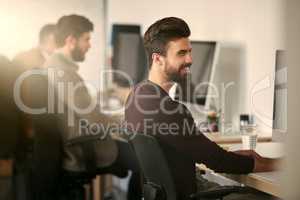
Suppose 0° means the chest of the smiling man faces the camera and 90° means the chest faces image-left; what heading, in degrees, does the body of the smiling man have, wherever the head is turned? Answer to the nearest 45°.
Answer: approximately 270°

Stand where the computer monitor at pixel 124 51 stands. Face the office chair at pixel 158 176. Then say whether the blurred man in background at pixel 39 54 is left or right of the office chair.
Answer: right

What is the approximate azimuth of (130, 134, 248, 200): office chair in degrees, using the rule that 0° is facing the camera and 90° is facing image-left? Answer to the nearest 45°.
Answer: approximately 270°

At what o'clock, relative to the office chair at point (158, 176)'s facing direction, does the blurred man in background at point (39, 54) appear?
The blurred man in background is roughly at 7 o'clock from the office chair.

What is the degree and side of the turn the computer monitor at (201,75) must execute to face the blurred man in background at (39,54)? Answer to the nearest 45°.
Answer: approximately 45° to its right

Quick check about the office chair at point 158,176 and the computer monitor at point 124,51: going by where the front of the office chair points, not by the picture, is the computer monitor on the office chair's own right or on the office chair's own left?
on the office chair's own left
